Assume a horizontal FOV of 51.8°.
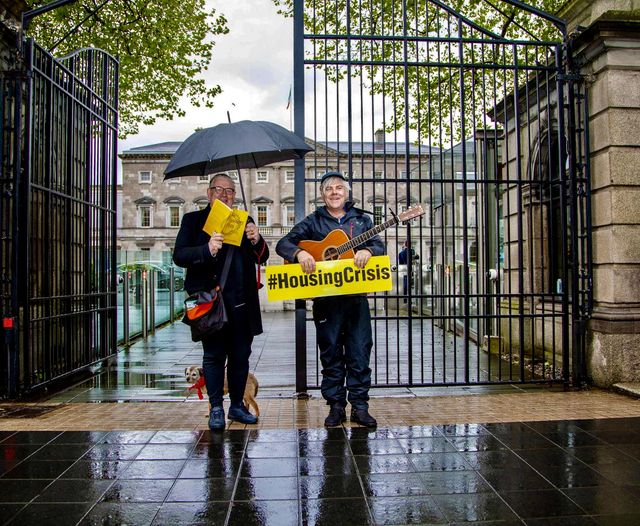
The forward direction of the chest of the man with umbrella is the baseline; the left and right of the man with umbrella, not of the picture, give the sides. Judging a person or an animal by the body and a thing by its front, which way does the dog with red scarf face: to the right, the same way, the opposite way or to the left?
to the right

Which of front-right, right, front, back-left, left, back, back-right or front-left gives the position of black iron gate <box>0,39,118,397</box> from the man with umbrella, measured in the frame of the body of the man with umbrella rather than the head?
back-right

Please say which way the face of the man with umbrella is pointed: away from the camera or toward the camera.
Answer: toward the camera

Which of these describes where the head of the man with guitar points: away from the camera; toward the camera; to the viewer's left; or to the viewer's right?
toward the camera

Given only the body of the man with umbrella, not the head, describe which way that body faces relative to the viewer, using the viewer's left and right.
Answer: facing the viewer

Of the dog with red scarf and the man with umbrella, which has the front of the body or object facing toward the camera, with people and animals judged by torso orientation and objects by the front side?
the man with umbrella

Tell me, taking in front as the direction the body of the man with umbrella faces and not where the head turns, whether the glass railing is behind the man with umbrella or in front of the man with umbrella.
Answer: behind

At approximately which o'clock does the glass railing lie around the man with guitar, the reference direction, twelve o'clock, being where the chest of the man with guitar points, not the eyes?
The glass railing is roughly at 5 o'clock from the man with guitar.

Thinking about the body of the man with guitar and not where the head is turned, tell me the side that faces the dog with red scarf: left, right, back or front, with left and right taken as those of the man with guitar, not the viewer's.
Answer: right

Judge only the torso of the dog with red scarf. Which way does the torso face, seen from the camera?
to the viewer's left

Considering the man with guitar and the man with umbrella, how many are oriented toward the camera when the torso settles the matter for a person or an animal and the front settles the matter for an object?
2

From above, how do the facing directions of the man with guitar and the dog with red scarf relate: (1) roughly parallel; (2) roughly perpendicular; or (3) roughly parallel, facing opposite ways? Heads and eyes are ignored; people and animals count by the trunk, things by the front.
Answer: roughly perpendicular

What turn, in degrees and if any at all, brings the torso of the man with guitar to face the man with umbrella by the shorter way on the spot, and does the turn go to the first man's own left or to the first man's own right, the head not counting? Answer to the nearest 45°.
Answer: approximately 90° to the first man's own right

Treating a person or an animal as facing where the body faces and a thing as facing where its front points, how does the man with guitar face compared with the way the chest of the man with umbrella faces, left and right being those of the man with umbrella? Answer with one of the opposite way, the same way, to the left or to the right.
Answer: the same way

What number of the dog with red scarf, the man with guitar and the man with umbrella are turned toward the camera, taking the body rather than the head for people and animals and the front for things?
2

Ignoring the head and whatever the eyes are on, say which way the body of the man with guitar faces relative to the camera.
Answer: toward the camera
